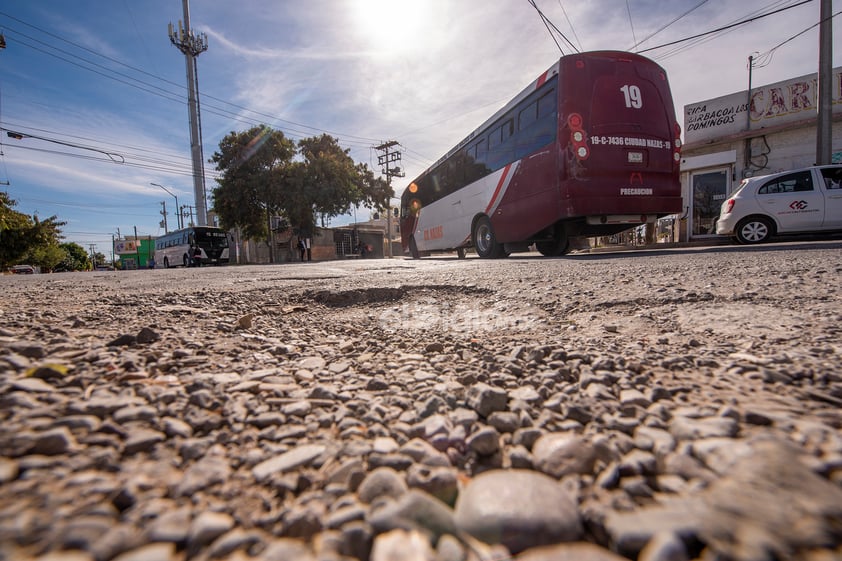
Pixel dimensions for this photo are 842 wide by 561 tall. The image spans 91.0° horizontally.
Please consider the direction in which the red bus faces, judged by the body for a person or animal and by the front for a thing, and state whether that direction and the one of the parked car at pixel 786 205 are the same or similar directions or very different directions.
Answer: very different directions

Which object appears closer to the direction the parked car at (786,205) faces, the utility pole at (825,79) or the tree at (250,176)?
the utility pole

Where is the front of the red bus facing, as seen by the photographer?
facing away from the viewer and to the left of the viewer

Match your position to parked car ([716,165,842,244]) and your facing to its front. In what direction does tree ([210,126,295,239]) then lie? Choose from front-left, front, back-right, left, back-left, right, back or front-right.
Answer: back

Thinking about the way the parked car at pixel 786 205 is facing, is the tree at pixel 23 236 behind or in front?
behind

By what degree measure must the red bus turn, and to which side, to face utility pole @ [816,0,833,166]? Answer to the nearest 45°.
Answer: approximately 90° to its right

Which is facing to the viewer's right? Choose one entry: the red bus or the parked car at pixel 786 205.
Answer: the parked car

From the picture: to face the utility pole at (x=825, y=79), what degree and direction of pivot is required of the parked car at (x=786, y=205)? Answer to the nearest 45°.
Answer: approximately 90° to its left

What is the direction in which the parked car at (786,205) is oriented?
to the viewer's right

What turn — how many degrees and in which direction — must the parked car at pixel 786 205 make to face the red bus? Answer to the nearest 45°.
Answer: approximately 135° to its right

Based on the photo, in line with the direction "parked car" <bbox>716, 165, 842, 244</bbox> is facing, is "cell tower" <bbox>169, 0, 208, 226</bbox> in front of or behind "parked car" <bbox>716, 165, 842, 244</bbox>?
behind

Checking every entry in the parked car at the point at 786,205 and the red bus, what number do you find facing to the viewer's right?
1
